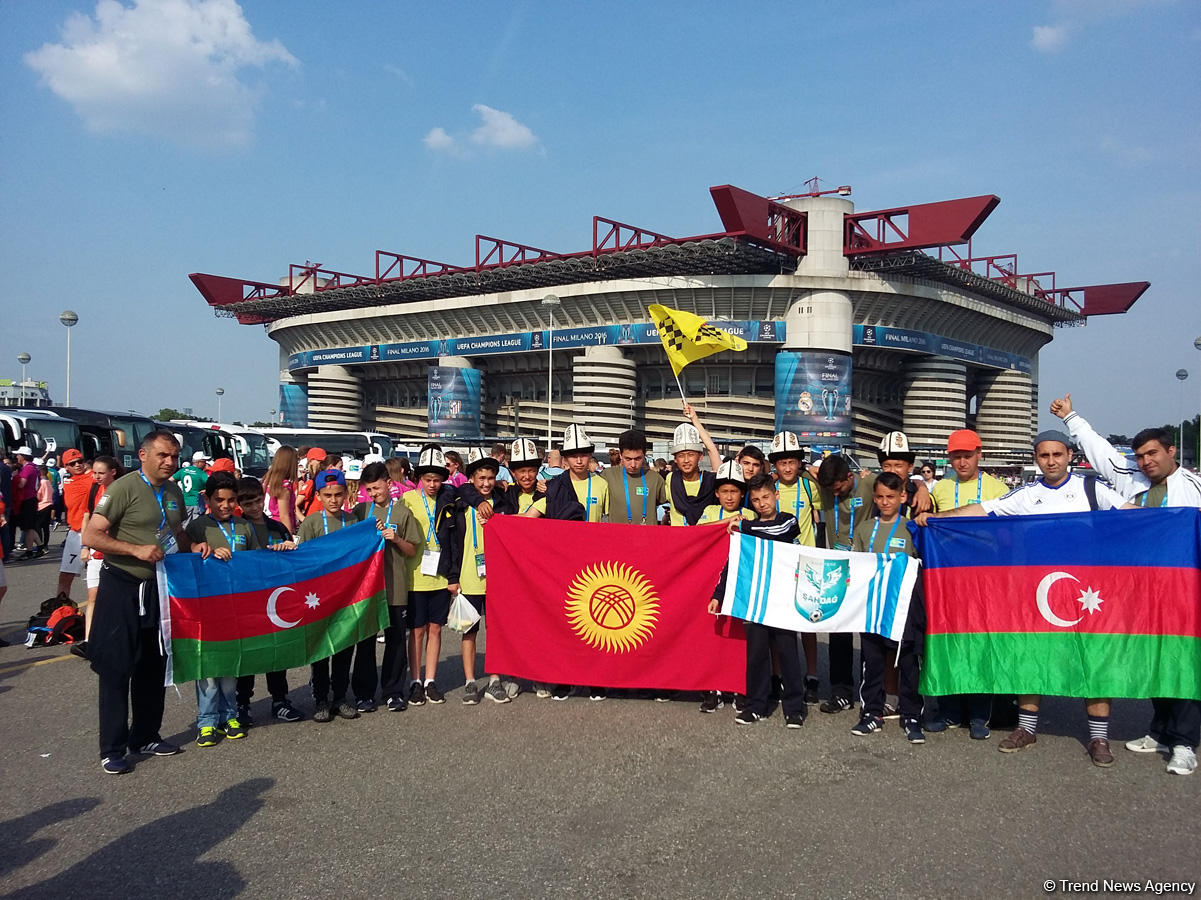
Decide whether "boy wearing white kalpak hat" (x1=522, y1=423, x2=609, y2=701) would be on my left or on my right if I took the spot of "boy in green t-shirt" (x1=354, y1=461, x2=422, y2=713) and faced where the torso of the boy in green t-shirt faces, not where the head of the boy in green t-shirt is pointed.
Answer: on my left

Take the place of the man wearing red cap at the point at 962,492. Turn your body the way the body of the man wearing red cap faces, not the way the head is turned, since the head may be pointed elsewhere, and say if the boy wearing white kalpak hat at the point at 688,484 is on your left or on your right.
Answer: on your right

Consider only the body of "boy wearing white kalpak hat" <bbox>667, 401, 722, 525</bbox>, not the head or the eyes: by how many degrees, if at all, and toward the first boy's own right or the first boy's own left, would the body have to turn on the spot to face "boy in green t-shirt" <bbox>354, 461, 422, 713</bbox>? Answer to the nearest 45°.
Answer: approximately 90° to the first boy's own right

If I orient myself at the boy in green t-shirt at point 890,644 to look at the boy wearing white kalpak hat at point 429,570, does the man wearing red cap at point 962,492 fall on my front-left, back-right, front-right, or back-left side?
back-right

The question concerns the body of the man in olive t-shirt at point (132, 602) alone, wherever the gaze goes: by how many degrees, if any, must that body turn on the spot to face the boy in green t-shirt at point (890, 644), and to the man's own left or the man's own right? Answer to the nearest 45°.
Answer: approximately 45° to the man's own left

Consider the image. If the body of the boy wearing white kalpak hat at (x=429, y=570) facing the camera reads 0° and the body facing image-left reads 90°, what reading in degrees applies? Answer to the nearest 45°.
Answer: approximately 0°

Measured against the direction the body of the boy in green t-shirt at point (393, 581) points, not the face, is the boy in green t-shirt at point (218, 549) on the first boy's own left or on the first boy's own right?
on the first boy's own right

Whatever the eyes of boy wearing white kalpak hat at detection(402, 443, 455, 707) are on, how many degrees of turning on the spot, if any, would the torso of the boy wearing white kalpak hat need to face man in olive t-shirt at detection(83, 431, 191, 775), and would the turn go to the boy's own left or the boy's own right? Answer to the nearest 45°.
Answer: approximately 45° to the boy's own right
